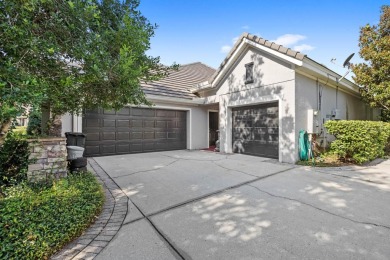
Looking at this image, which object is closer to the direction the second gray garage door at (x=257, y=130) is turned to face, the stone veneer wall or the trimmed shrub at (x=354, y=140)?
the stone veneer wall

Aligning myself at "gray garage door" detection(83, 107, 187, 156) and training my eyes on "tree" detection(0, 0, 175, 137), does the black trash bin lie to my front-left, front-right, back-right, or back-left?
front-right

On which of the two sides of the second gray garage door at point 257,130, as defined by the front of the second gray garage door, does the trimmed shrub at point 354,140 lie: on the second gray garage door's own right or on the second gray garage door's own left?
on the second gray garage door's own left

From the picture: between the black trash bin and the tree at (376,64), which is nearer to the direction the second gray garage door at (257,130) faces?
the black trash bin

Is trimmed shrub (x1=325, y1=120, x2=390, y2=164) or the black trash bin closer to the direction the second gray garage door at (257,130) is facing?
the black trash bin

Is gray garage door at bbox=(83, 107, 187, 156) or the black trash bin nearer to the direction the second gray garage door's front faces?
the black trash bin

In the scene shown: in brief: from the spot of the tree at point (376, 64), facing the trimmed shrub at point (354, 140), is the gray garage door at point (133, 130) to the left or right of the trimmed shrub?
right

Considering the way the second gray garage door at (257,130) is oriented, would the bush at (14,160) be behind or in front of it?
in front

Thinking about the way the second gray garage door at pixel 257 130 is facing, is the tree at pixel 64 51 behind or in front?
in front

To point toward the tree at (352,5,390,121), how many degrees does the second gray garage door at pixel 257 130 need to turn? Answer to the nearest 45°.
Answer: approximately 180°
